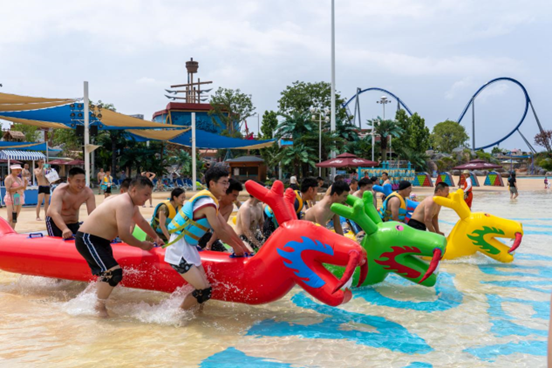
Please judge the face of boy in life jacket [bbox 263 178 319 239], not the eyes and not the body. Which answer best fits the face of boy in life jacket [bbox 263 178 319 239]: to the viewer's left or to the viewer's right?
to the viewer's right

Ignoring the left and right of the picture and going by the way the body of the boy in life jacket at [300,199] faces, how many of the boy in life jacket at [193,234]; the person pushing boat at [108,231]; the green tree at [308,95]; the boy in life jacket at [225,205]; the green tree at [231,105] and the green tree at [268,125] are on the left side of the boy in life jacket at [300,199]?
3

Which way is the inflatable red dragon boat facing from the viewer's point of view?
to the viewer's right

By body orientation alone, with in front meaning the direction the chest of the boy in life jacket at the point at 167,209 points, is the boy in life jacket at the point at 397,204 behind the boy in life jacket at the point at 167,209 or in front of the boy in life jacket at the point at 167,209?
in front

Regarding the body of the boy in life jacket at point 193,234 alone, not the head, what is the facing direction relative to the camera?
to the viewer's right

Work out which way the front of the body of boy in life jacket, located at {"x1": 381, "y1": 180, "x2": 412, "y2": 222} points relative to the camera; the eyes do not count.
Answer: to the viewer's right

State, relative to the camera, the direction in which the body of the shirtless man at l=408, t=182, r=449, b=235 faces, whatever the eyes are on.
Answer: to the viewer's right

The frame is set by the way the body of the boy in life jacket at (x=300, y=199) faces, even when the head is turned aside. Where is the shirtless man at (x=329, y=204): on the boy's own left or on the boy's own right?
on the boy's own right

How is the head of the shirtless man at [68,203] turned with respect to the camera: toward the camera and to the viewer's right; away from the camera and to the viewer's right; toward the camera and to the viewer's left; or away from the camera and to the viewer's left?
toward the camera and to the viewer's right

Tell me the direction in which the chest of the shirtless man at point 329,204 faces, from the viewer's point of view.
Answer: to the viewer's right
